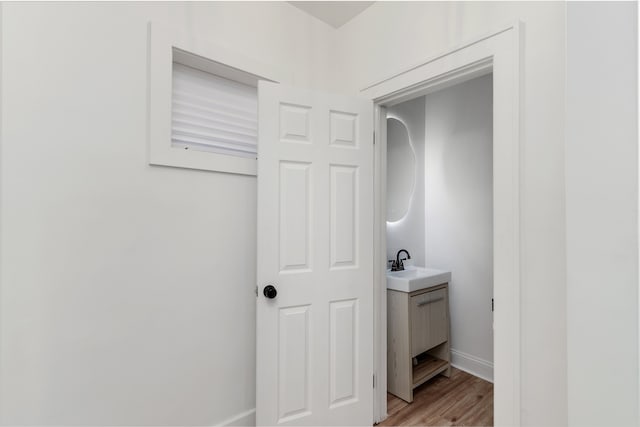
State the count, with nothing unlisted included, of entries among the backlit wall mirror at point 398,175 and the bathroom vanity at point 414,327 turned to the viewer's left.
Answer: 0

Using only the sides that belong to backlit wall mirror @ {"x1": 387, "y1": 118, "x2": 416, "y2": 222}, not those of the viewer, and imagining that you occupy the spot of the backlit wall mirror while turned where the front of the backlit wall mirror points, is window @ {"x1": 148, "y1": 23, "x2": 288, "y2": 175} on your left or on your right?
on your right

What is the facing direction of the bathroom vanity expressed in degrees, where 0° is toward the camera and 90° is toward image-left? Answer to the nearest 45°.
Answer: approximately 315°

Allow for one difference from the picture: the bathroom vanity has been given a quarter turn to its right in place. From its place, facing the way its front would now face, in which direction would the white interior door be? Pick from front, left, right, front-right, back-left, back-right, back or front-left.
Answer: front

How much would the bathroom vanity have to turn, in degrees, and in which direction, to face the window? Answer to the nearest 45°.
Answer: approximately 90° to its right

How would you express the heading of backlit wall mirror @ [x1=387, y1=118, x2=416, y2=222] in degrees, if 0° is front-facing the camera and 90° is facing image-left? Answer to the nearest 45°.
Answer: approximately 315°
